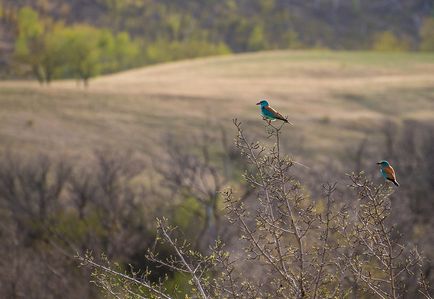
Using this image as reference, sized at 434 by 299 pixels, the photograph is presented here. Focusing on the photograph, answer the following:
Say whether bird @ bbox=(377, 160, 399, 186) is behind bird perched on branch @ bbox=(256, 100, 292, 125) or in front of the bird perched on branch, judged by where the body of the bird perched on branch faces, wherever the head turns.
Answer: behind

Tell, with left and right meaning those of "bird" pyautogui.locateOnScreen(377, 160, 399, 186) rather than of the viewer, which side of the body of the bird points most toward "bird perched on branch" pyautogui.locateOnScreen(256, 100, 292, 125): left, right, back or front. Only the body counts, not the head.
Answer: front

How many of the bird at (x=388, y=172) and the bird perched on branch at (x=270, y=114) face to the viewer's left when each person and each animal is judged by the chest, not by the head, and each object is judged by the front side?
2

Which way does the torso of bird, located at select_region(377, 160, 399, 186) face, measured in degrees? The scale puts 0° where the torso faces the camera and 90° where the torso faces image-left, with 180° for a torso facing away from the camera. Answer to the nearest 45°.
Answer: approximately 90°

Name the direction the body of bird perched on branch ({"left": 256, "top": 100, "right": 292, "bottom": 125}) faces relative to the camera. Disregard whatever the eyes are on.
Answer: to the viewer's left
